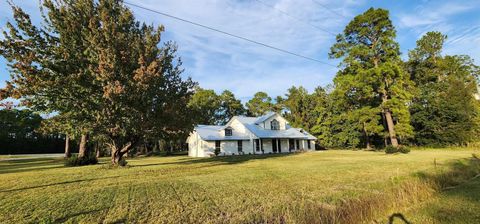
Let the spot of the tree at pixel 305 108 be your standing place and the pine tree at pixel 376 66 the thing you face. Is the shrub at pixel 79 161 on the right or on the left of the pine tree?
right

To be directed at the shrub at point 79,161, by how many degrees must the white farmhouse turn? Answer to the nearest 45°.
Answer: approximately 90° to its right

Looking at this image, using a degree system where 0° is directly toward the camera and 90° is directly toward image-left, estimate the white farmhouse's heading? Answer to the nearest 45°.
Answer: approximately 315°

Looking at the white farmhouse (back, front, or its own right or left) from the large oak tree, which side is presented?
right
